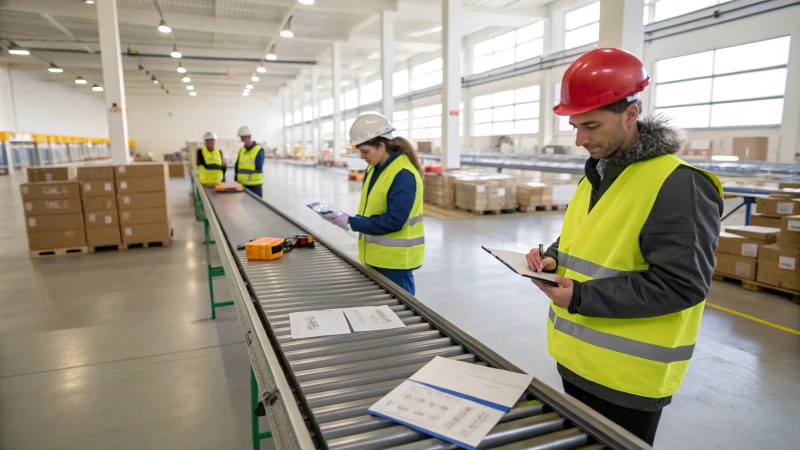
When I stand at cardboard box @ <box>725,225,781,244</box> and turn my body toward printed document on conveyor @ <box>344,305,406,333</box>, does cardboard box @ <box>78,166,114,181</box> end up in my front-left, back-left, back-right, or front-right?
front-right

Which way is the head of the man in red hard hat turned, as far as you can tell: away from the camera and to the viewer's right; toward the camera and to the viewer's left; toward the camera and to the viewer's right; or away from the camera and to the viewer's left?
toward the camera and to the viewer's left

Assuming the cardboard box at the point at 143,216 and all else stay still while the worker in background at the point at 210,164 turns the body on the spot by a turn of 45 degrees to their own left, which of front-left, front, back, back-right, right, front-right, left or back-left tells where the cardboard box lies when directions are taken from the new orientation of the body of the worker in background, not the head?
right

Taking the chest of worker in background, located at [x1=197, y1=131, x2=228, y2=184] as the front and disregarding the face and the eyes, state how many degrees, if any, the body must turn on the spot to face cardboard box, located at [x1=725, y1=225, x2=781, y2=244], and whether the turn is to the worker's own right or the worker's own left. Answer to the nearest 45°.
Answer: approximately 45° to the worker's own left

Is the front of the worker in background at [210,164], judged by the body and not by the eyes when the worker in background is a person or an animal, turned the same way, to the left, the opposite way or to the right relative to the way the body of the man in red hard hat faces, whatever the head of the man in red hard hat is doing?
to the left

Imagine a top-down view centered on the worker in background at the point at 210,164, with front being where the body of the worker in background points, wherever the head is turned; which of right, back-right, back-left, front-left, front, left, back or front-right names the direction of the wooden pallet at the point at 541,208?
left

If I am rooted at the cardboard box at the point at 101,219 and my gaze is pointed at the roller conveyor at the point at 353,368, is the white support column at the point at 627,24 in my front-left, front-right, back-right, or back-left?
front-left

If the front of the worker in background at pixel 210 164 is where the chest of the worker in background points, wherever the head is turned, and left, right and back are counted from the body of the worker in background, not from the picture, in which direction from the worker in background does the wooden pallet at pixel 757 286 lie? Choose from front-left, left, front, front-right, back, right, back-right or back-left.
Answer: front-left

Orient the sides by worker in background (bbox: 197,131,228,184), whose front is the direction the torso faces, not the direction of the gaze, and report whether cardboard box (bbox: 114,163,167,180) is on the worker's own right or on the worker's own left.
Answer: on the worker's own right

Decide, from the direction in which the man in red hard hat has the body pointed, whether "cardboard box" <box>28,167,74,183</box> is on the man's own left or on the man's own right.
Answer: on the man's own right

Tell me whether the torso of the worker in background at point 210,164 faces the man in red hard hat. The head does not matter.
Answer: yes

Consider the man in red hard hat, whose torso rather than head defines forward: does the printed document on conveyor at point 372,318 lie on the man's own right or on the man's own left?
on the man's own right

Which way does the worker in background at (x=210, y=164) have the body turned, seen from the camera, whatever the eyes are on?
toward the camera

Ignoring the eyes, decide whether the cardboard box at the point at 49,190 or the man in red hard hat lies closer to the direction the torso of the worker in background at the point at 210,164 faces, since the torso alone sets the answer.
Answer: the man in red hard hat

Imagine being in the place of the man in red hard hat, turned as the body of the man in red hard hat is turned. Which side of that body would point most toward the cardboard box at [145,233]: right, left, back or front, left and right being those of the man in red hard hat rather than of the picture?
right

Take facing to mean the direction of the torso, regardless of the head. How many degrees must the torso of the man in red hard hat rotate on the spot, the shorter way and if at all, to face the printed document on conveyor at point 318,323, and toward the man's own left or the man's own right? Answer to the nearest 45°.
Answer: approximately 45° to the man's own right

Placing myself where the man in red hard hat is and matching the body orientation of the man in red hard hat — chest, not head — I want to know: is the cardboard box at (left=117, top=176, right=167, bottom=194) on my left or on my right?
on my right

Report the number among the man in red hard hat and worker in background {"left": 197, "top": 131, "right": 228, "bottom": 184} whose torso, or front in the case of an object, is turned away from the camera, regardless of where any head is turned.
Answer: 0
